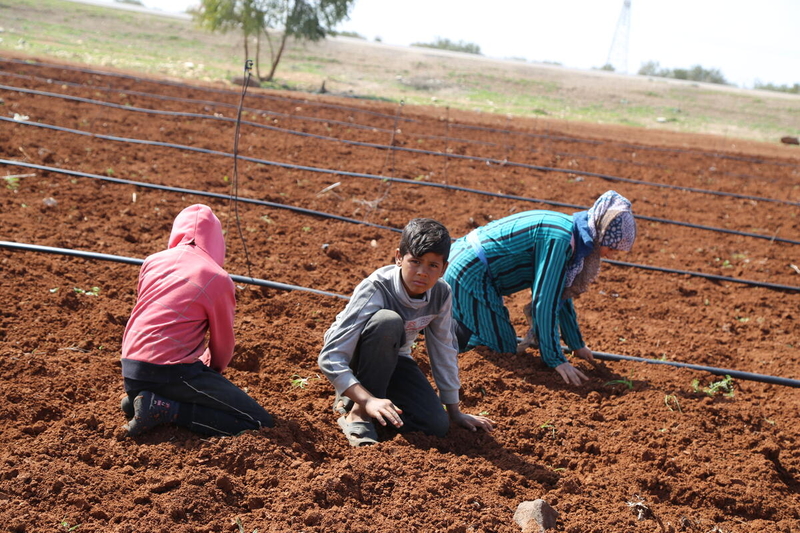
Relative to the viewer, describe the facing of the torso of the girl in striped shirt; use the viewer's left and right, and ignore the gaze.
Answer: facing to the right of the viewer

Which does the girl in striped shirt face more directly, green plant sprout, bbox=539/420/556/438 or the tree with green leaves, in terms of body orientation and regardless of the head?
the green plant sprout

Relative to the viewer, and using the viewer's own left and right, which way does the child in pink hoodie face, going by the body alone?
facing away from the viewer and to the right of the viewer

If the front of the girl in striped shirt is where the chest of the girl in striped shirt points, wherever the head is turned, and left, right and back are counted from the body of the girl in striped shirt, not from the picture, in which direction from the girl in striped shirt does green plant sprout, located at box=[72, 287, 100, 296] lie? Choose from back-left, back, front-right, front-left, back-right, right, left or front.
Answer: back

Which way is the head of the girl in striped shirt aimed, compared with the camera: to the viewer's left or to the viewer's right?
to the viewer's right

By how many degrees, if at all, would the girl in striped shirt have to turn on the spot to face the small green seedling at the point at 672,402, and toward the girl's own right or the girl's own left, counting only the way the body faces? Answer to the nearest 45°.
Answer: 0° — they already face it

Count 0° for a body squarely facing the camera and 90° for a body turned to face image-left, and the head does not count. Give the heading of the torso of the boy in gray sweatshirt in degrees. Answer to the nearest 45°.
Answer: approximately 315°
